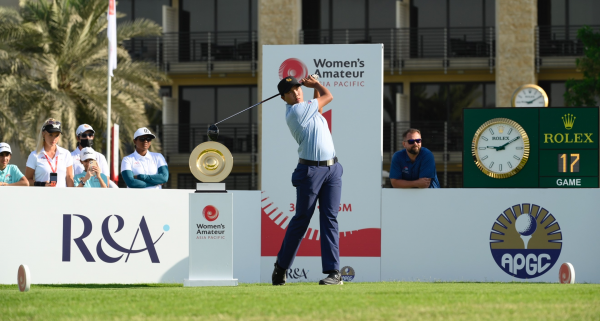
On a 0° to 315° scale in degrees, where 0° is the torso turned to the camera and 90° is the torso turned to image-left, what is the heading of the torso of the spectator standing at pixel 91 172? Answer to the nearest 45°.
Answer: approximately 0°

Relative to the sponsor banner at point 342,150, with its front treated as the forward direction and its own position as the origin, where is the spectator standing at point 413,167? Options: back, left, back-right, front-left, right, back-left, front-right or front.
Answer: left

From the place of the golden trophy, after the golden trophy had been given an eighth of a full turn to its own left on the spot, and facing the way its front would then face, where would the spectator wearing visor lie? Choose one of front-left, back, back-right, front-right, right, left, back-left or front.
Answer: back

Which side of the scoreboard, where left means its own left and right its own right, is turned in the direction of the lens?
front

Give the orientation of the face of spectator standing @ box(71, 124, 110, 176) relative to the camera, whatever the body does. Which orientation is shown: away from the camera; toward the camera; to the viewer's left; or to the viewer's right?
toward the camera

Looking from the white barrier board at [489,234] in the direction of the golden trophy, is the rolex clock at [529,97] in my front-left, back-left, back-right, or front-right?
back-right

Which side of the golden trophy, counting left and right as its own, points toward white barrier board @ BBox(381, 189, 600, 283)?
left

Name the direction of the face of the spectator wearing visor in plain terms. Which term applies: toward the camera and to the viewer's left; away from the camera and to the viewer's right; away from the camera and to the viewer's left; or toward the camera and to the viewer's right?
toward the camera and to the viewer's right

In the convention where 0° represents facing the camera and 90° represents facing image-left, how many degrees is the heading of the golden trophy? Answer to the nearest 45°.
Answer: approximately 0°

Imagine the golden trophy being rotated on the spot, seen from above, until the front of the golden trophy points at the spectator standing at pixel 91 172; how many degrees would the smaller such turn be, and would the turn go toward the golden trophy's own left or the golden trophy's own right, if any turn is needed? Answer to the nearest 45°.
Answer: approximately 135° to the golden trophy's own right

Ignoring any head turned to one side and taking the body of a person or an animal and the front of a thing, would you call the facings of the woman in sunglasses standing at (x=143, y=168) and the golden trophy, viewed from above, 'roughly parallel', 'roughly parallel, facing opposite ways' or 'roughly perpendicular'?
roughly parallel

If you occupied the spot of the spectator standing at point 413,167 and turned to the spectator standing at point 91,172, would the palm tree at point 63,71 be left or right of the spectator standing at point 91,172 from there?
right

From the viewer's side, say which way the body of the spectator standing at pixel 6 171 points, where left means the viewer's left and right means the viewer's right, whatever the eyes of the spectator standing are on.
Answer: facing the viewer

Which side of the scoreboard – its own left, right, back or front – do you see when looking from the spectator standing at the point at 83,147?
right

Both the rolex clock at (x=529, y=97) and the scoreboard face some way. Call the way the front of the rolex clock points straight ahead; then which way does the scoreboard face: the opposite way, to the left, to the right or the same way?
the same way

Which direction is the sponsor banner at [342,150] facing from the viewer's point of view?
toward the camera

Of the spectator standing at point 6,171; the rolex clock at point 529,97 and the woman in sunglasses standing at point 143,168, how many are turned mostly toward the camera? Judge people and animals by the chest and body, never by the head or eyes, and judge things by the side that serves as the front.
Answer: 3
